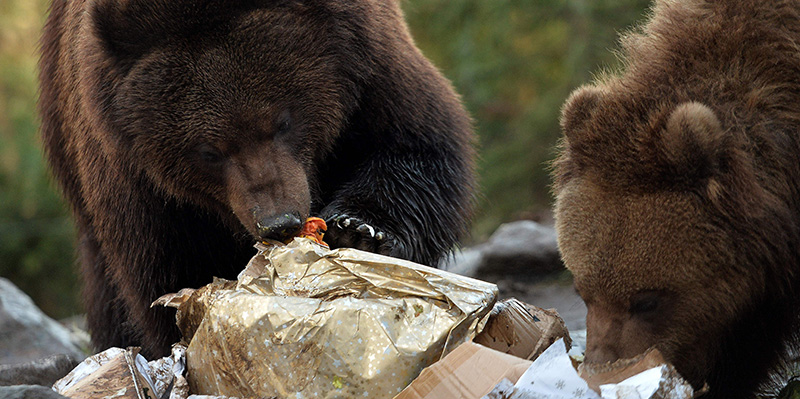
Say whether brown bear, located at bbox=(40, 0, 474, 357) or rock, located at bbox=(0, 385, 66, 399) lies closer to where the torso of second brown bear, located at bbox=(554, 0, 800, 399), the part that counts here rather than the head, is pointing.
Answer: the rock

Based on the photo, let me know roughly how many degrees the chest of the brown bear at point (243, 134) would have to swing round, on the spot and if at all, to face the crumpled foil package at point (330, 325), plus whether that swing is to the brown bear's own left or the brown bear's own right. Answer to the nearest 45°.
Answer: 0° — it already faces it

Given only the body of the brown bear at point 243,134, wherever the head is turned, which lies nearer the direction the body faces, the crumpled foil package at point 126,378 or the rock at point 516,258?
the crumpled foil package

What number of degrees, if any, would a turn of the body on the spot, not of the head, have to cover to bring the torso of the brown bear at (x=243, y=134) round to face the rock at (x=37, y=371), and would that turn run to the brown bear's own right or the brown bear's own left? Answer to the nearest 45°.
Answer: approximately 90° to the brown bear's own right

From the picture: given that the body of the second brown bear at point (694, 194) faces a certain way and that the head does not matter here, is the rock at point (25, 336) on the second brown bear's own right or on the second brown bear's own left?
on the second brown bear's own right

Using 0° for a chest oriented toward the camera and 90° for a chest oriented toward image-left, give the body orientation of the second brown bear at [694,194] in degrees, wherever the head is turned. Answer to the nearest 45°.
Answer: approximately 45°
